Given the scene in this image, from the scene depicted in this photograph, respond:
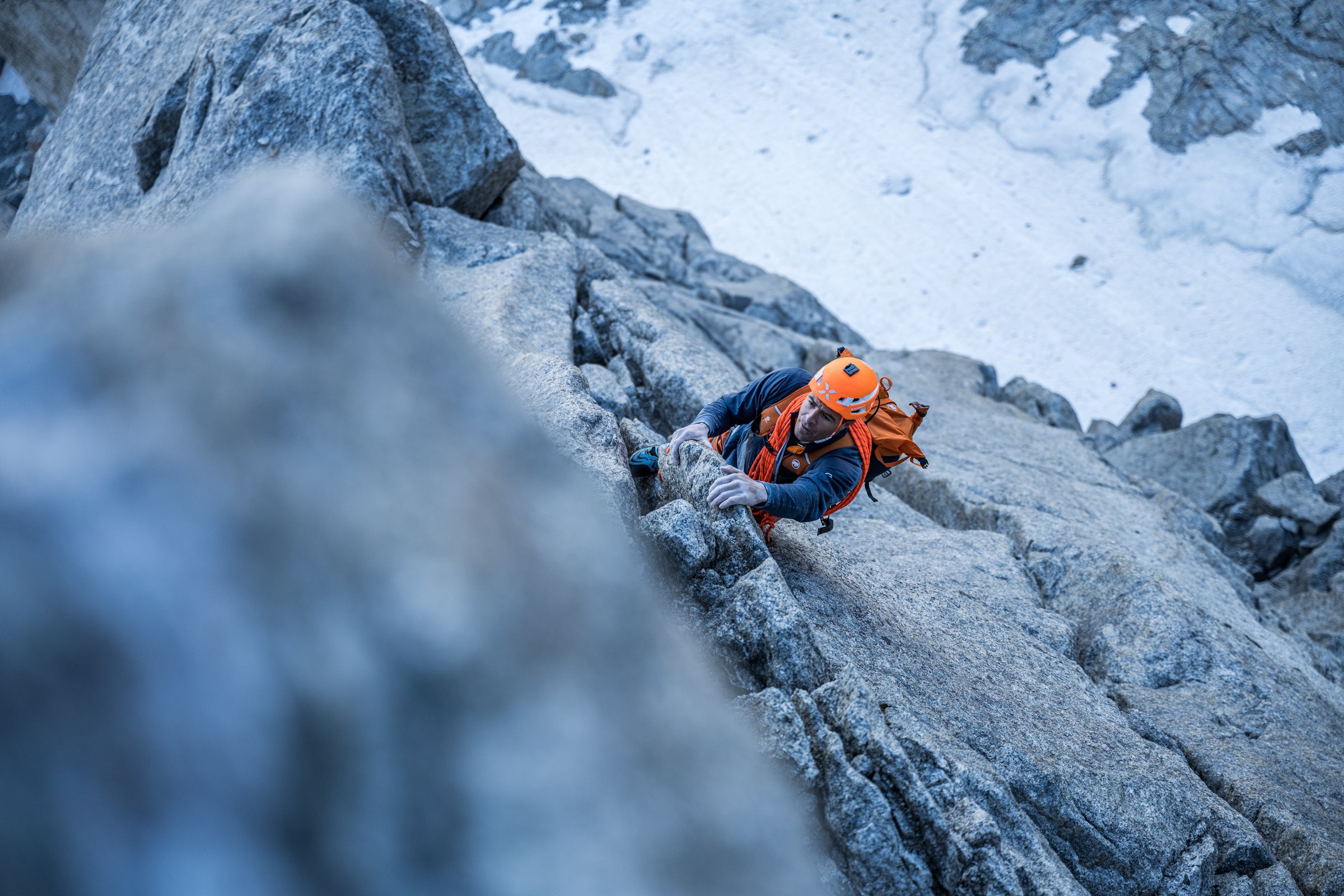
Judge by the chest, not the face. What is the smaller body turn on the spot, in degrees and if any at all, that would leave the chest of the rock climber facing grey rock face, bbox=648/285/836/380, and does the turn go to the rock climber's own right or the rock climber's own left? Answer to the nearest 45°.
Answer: approximately 135° to the rock climber's own right

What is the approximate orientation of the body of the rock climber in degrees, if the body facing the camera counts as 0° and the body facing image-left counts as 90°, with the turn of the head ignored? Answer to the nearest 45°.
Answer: approximately 45°

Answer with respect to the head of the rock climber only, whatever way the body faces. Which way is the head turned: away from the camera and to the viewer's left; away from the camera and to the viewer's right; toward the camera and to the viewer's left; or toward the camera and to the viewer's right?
toward the camera and to the viewer's left

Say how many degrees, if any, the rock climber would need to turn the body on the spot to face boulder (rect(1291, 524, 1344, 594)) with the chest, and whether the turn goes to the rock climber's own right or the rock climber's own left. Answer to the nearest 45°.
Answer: approximately 180°

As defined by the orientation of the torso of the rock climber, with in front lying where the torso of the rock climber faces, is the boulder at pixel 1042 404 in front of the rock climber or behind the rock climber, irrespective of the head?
behind

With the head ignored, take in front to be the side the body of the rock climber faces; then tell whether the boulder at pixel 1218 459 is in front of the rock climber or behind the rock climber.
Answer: behind
